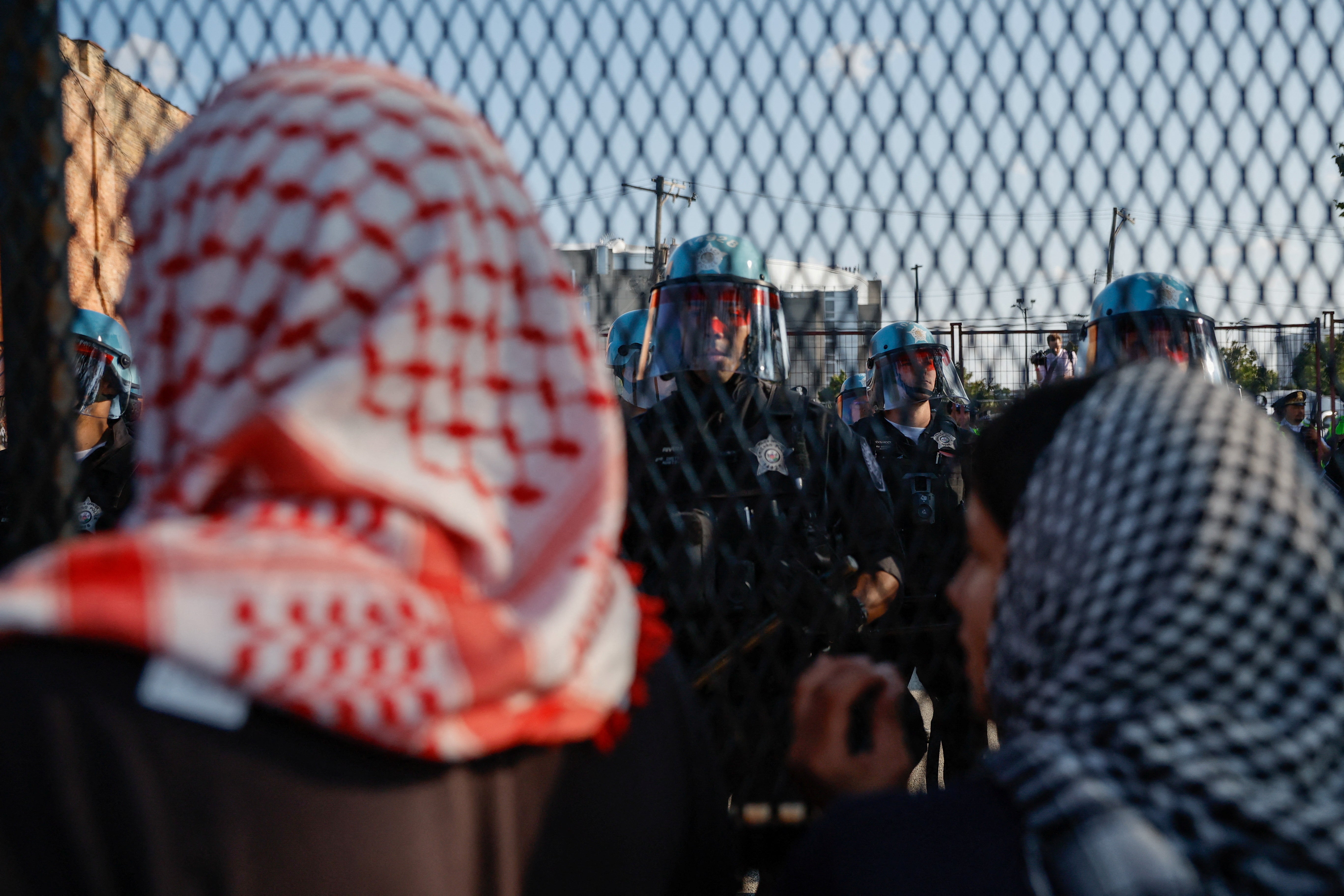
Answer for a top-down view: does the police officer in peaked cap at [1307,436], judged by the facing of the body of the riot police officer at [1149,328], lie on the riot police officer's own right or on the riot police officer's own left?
on the riot police officer's own left

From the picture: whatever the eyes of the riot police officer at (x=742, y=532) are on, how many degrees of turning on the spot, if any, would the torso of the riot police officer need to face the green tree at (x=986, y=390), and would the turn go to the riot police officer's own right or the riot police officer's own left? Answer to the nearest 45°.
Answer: approximately 135° to the riot police officer's own left

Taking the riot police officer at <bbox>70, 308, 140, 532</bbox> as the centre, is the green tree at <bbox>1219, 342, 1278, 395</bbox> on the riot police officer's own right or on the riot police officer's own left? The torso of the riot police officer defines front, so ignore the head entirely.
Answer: on the riot police officer's own left

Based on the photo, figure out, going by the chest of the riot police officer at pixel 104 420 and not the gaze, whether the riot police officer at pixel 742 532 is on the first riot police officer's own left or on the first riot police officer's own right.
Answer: on the first riot police officer's own left

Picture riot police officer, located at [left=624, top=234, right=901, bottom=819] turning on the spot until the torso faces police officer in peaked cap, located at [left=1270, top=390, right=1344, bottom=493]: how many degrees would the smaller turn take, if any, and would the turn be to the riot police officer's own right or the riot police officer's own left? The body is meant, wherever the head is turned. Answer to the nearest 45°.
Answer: approximately 135° to the riot police officer's own left

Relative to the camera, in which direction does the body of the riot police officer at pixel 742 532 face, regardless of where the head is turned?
toward the camera

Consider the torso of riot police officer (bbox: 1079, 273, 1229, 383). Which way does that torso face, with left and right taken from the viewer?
facing the viewer and to the right of the viewer

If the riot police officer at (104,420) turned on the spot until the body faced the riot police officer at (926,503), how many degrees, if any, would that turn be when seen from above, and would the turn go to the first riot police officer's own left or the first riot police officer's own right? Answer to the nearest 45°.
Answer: approximately 90° to the first riot police officer's own left

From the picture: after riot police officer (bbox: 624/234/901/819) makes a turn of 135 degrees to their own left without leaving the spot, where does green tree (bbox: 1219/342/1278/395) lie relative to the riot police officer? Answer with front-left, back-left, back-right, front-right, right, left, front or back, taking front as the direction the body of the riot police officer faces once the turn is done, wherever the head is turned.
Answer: front

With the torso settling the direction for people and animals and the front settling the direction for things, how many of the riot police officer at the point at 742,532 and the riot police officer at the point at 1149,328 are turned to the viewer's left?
0

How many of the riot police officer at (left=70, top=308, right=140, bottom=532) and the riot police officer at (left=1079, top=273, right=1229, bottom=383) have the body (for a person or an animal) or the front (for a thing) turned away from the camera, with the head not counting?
0

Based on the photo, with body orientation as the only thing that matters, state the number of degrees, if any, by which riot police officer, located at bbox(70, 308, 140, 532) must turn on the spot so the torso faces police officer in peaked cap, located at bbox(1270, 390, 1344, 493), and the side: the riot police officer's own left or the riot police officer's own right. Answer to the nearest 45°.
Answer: approximately 135° to the riot police officer's own left
